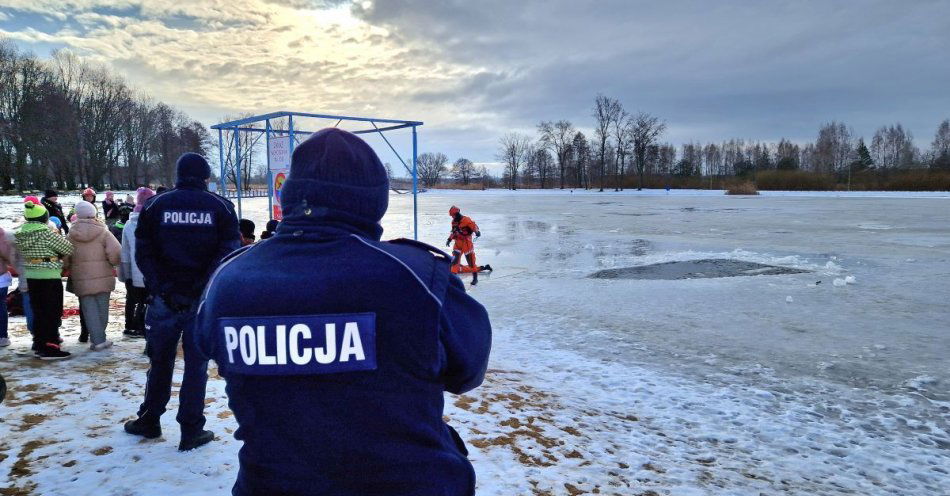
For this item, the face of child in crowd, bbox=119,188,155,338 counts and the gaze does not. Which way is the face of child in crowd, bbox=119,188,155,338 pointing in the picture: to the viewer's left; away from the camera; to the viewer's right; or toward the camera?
away from the camera

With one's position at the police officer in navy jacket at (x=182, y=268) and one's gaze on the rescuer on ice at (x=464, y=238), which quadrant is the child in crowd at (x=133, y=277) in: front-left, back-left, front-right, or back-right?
front-left

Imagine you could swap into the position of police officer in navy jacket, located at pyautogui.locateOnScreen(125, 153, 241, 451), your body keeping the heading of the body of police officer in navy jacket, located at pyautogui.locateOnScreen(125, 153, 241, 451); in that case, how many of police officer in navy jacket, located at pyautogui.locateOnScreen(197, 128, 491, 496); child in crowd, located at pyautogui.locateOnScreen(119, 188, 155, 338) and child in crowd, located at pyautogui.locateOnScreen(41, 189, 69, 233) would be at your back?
1

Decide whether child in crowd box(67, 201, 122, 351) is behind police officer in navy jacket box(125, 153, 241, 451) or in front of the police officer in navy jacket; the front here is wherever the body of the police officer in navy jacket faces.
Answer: in front

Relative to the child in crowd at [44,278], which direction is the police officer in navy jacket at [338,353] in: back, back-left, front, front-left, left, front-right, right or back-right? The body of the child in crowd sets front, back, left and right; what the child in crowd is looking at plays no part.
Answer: back-right

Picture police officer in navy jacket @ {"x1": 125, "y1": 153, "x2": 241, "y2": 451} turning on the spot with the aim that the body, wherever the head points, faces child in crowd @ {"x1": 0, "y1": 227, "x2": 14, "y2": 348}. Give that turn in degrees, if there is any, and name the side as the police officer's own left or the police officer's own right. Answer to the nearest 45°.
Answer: approximately 45° to the police officer's own left

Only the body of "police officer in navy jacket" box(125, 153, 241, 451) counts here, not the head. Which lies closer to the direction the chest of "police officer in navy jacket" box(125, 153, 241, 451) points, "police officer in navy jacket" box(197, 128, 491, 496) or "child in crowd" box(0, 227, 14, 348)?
the child in crowd

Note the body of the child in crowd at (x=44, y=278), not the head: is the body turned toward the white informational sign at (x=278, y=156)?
yes

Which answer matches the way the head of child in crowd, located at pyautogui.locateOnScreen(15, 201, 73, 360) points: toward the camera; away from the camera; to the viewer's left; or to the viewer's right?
away from the camera

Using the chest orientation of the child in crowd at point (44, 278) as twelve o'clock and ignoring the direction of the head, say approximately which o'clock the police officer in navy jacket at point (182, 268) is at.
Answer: The police officer in navy jacket is roughly at 4 o'clock from the child in crowd.

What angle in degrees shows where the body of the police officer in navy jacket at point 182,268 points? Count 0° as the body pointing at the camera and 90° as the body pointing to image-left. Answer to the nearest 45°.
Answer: approximately 180°

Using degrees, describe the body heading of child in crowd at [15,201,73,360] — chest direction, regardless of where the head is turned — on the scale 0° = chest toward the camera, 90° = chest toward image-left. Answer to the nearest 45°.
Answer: approximately 225°

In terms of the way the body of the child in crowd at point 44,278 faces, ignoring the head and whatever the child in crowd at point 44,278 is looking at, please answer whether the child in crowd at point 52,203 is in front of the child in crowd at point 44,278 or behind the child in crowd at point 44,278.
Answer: in front

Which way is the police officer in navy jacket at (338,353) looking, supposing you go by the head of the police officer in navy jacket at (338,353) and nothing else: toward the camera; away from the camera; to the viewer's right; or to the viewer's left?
away from the camera

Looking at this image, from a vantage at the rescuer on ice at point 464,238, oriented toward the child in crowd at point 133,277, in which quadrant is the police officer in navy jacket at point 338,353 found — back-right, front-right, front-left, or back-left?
front-left

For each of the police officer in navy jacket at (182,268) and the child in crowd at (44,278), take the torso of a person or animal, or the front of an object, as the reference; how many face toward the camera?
0
